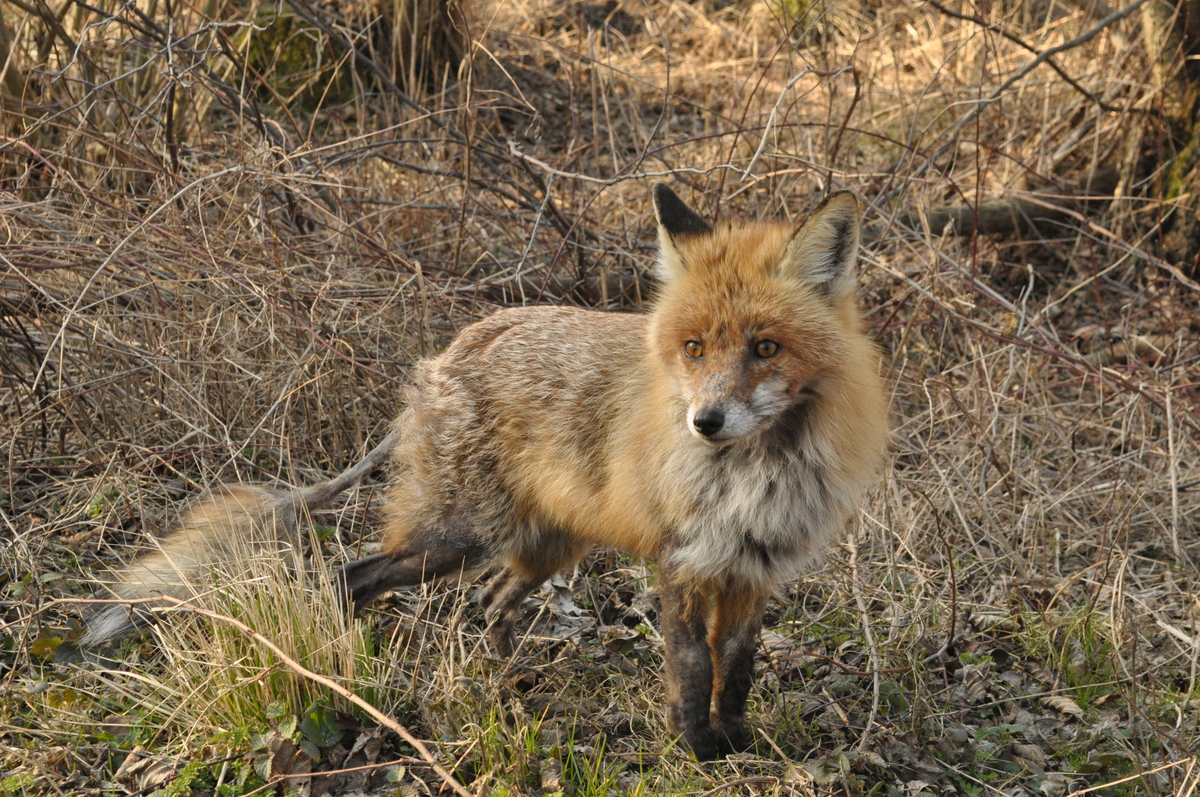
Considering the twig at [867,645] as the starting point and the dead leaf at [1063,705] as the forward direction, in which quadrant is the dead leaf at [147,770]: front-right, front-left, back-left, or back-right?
back-right

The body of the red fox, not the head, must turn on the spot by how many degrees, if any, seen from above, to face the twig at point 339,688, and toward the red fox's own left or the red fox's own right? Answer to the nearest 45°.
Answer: approximately 90° to the red fox's own right

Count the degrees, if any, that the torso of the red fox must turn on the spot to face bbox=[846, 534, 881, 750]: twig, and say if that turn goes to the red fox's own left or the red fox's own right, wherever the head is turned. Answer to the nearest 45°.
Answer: approximately 45° to the red fox's own left

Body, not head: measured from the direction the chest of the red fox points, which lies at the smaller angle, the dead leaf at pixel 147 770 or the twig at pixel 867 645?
the twig

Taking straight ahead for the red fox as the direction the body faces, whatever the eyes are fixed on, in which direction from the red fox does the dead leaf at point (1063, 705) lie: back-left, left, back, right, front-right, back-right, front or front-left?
front-left

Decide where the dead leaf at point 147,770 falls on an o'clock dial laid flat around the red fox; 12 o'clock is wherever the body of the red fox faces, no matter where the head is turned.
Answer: The dead leaf is roughly at 4 o'clock from the red fox.
